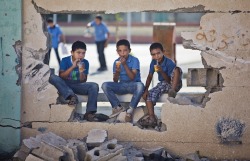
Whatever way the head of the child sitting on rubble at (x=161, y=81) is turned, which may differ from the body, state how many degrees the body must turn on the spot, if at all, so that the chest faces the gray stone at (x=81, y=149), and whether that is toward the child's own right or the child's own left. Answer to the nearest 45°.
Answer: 0° — they already face it

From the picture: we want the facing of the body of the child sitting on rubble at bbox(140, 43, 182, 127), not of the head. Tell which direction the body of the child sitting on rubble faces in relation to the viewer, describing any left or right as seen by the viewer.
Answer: facing the viewer and to the left of the viewer

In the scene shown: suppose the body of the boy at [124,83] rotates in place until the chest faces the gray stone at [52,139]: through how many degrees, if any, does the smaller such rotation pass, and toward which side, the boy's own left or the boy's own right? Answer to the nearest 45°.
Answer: approximately 45° to the boy's own right

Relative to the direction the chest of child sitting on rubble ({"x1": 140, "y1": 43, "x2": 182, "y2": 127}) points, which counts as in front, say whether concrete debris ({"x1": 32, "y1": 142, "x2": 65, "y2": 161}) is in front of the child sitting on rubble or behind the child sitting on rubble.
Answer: in front

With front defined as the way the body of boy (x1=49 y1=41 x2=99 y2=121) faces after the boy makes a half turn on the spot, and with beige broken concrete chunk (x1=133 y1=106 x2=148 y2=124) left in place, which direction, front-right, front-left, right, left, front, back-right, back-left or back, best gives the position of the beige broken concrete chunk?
right

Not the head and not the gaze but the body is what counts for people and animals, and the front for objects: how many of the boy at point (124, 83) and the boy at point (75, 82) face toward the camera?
2

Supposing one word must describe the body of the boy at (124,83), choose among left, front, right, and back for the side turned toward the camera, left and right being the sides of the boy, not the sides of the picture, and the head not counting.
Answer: front

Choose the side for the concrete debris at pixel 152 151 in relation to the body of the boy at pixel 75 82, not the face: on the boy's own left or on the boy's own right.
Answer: on the boy's own left
